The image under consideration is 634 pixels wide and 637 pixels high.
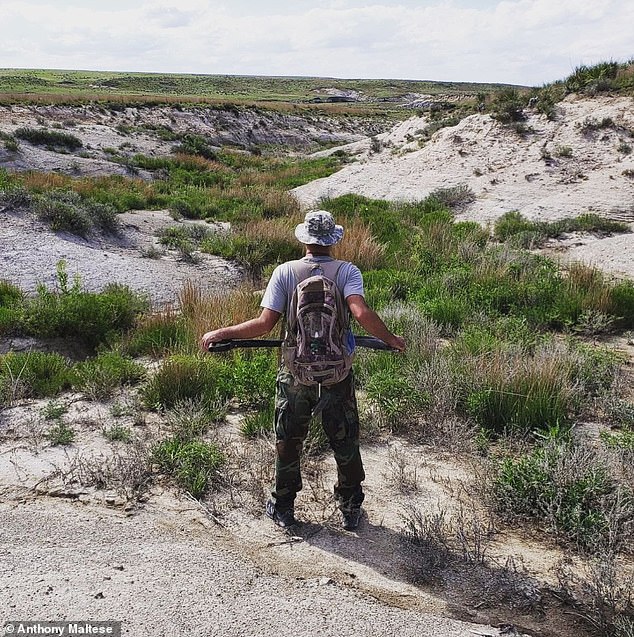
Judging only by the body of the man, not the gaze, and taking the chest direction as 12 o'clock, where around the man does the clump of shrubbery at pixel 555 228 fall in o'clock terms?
The clump of shrubbery is roughly at 1 o'clock from the man.

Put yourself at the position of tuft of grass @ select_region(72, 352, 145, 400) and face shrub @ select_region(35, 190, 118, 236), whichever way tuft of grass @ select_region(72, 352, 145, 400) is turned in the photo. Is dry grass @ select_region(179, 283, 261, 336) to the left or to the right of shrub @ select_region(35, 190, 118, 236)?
right

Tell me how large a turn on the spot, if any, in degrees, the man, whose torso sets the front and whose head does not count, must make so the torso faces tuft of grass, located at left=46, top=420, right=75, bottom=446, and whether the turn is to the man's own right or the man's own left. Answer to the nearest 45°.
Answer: approximately 45° to the man's own left

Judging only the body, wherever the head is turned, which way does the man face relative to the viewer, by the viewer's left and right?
facing away from the viewer

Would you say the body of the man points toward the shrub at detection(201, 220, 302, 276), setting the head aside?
yes

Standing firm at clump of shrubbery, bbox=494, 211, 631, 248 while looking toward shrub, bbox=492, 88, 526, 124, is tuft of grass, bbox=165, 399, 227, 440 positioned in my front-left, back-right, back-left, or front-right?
back-left

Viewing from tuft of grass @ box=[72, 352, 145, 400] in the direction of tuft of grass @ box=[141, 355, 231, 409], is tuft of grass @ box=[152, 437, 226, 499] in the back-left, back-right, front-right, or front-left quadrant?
front-right

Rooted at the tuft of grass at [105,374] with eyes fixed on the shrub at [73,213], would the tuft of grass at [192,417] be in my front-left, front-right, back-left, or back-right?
back-right

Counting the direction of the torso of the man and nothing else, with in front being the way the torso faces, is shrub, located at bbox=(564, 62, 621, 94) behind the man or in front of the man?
in front

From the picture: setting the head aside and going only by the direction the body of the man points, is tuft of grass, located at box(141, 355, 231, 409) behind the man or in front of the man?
in front

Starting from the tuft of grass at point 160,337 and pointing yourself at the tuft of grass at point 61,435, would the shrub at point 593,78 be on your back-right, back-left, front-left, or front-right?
back-left

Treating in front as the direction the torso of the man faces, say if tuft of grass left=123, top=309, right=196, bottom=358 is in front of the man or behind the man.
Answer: in front

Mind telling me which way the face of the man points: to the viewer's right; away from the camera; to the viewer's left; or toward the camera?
away from the camera
